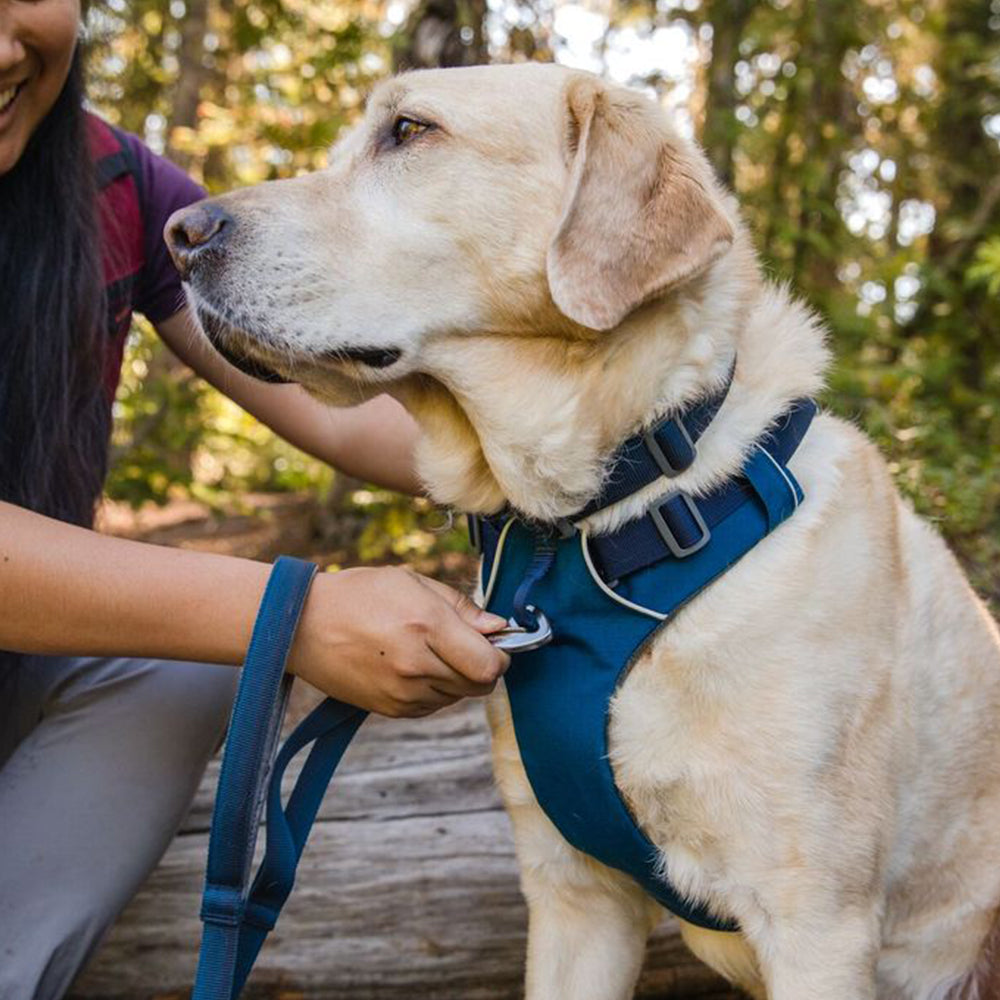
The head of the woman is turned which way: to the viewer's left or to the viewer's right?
to the viewer's right

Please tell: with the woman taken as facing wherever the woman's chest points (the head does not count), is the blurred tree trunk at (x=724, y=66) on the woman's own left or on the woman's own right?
on the woman's own left

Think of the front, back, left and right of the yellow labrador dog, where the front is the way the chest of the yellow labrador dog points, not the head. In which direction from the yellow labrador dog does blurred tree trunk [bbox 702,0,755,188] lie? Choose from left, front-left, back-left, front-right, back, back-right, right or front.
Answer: back-right

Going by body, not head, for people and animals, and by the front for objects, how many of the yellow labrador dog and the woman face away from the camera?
0

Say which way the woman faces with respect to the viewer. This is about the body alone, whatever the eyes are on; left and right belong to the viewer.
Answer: facing the viewer and to the right of the viewer

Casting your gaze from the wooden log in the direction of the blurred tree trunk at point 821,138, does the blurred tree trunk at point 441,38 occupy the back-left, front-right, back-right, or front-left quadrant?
front-left

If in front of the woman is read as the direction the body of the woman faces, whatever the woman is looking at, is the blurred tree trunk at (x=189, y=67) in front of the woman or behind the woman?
behind

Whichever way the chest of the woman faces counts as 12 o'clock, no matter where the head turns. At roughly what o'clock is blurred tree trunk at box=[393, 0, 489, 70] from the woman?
The blurred tree trunk is roughly at 8 o'clock from the woman.

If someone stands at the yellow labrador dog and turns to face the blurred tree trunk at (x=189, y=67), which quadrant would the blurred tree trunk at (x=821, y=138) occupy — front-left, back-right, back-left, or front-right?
front-right

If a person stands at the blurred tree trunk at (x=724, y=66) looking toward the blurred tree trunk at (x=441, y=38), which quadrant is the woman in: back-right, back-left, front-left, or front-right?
front-left

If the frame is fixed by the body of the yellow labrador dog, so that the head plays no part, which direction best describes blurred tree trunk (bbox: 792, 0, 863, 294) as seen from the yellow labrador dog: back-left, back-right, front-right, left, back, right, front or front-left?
back-right

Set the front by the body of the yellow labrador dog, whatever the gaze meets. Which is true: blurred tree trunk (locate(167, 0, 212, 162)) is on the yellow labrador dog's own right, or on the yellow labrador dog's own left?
on the yellow labrador dog's own right

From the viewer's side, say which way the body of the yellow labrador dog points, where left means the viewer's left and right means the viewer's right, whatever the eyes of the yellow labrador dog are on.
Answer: facing the viewer and to the left of the viewer

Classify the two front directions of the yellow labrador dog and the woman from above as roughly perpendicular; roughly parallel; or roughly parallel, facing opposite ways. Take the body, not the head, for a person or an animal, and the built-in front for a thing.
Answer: roughly perpendicular

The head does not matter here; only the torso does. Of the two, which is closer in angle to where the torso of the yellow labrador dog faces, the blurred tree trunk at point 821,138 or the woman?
the woman
